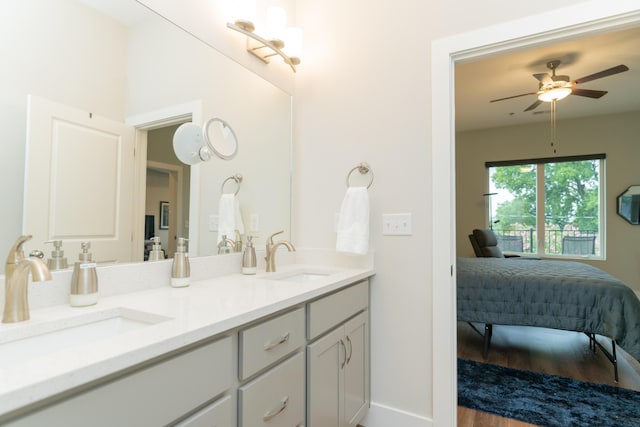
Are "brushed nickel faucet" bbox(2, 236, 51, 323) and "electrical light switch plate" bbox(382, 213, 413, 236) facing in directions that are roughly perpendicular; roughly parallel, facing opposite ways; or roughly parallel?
roughly perpendicular

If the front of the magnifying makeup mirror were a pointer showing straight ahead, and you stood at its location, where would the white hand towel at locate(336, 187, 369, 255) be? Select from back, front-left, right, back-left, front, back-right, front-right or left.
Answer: front-left

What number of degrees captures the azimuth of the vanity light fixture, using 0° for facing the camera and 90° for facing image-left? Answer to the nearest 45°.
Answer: approximately 315°

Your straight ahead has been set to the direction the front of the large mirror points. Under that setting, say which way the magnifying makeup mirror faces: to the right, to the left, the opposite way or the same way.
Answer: the same way

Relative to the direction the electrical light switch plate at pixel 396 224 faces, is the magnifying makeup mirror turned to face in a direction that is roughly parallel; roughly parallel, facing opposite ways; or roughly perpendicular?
roughly perpendicular

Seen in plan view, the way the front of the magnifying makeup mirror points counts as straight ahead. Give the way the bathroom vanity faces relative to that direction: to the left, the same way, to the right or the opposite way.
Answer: the same way

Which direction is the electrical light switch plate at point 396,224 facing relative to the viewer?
toward the camera

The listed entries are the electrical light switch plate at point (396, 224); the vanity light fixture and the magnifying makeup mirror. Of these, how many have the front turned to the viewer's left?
0

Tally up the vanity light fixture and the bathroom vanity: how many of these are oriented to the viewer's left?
0

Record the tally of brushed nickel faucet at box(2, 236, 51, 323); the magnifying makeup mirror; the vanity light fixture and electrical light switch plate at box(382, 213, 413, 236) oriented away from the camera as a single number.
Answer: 0

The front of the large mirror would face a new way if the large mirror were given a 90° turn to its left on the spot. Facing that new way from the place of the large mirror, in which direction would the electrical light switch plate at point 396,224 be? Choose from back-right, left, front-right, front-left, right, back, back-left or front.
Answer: front-right

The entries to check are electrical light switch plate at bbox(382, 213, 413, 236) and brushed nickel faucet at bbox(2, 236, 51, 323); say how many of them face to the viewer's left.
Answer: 0

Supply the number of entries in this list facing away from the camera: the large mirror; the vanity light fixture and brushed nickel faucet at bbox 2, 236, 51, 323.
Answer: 0

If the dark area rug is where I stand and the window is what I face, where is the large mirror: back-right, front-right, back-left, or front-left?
back-left
